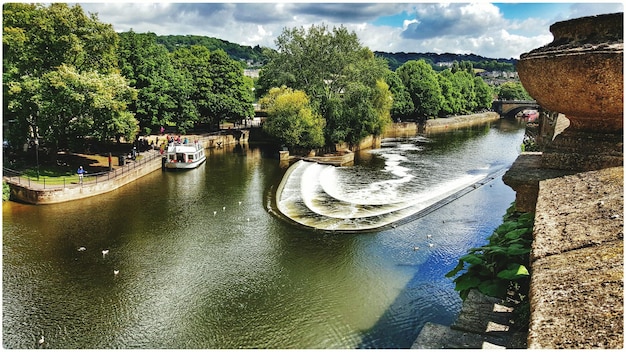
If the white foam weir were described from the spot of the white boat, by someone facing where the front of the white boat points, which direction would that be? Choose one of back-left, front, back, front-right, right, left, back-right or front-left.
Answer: left

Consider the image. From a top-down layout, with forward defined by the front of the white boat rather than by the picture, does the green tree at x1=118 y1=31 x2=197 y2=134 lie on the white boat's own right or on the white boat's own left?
on the white boat's own right

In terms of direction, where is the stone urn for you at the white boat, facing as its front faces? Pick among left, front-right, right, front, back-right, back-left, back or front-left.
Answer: front-left

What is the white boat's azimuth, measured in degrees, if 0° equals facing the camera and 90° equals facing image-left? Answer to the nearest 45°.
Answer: approximately 45°

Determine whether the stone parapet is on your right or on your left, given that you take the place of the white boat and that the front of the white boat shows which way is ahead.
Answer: on your left

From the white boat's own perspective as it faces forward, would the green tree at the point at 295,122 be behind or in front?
behind

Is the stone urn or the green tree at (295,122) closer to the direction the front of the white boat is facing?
the stone urn
